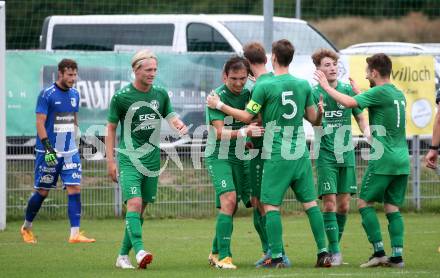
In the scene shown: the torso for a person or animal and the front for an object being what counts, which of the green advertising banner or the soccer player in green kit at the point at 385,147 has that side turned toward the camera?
the green advertising banner

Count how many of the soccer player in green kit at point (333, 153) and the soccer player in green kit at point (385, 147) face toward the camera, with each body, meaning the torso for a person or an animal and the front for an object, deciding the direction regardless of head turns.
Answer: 1

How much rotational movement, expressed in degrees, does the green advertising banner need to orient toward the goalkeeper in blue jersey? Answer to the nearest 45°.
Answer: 0° — it already faces them

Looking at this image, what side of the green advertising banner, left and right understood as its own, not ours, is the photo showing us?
front

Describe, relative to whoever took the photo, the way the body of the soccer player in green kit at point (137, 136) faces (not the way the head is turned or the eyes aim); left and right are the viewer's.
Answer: facing the viewer and to the right of the viewer

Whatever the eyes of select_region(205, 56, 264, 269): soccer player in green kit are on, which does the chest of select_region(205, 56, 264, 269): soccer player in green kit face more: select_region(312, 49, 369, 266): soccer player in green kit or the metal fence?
the soccer player in green kit

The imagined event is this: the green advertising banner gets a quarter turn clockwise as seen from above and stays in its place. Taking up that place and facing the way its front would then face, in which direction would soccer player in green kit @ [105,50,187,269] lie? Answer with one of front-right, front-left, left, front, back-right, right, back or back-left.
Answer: left

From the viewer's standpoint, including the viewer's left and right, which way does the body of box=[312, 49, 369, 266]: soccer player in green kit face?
facing the viewer

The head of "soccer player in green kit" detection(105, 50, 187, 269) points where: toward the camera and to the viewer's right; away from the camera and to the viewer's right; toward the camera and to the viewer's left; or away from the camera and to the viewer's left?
toward the camera and to the viewer's right

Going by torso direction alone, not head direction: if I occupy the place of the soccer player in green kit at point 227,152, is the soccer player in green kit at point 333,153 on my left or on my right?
on my left

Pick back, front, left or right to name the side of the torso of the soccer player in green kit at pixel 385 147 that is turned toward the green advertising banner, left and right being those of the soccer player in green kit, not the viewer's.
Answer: front

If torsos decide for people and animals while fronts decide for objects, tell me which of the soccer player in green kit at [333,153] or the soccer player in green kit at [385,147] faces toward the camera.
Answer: the soccer player in green kit at [333,153]
